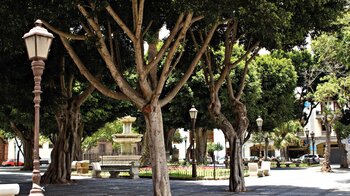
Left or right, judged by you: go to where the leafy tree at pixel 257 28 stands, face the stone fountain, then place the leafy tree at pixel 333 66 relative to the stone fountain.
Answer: right

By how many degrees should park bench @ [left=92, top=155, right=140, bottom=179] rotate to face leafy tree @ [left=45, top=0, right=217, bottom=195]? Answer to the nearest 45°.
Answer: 0° — it already faces it

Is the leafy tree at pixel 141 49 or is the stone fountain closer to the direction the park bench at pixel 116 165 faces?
the leafy tree

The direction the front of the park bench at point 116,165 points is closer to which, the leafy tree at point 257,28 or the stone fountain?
the leafy tree

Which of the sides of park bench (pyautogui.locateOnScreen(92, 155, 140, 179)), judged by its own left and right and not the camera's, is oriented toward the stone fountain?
back

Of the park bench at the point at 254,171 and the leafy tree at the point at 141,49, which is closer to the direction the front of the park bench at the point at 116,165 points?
the leafy tree

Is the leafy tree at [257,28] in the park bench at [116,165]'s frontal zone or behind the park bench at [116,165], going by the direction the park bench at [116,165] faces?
frontal zone

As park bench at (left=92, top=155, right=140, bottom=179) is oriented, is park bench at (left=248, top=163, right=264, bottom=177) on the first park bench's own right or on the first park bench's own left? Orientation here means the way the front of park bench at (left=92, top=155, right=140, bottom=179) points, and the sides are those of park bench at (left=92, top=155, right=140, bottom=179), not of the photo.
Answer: on the first park bench's own left

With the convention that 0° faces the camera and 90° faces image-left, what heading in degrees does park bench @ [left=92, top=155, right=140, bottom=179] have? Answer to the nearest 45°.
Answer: approximately 0°

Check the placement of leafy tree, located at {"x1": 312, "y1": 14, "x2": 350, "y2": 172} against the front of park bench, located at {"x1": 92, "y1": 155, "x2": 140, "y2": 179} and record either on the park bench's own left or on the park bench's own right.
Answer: on the park bench's own left

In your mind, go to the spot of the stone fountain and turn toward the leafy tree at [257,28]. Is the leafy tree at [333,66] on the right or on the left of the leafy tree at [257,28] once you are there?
left
